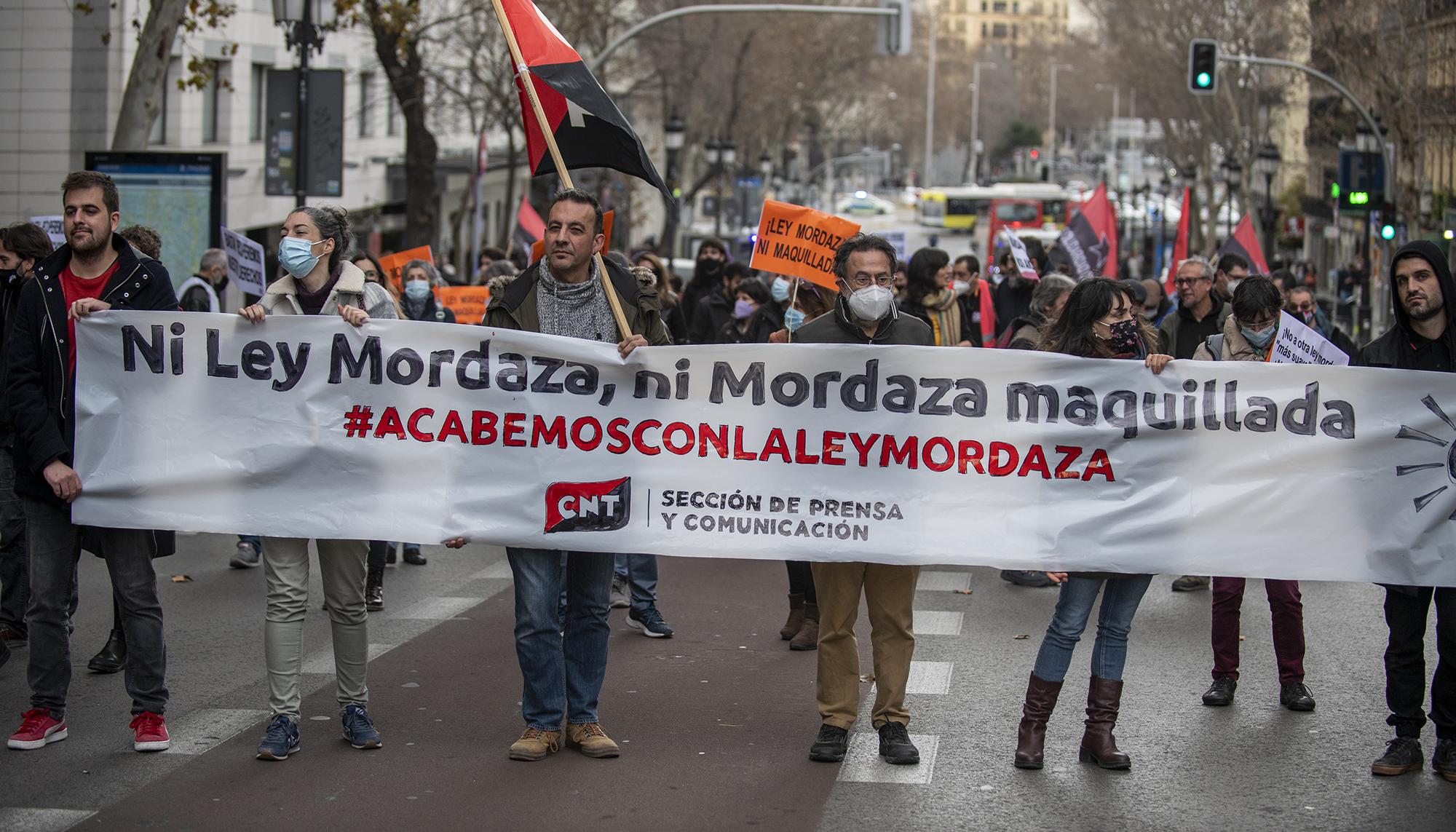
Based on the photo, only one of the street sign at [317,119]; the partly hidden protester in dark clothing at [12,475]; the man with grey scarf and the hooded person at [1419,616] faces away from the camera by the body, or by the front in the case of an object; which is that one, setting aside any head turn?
the street sign

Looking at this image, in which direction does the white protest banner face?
toward the camera

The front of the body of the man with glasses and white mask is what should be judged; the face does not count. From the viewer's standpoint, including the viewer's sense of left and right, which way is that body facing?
facing the viewer

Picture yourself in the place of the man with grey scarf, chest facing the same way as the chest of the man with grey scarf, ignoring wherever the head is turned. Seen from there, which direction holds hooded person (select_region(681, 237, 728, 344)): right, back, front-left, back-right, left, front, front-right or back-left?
back

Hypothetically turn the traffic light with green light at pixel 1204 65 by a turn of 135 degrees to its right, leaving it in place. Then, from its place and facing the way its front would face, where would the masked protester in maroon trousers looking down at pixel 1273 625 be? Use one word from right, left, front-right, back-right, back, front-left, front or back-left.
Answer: back-left

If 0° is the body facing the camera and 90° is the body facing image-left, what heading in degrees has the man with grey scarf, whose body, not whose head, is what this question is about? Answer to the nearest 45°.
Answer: approximately 0°

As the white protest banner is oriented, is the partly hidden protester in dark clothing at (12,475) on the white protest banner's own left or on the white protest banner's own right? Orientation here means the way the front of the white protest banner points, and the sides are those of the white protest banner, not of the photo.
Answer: on the white protest banner's own right

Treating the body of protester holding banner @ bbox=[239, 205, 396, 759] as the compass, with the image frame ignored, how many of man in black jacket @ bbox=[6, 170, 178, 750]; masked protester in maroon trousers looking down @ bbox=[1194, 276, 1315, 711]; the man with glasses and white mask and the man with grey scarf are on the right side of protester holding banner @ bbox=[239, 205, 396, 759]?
1

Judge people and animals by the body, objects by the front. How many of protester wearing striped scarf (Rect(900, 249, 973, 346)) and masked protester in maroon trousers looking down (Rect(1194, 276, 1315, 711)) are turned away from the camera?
0

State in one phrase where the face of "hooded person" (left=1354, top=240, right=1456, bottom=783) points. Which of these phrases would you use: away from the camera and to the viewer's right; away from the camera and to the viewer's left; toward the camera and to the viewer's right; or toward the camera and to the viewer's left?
toward the camera and to the viewer's left
